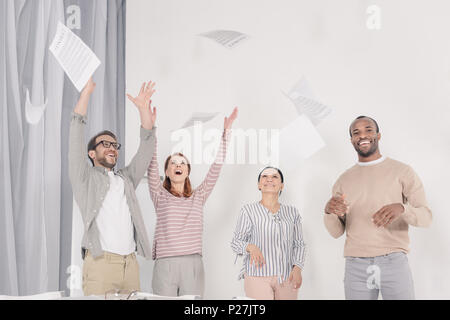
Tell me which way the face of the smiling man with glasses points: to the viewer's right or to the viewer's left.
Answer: to the viewer's right

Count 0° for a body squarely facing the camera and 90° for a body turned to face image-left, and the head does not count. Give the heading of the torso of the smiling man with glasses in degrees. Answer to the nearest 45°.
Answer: approximately 315°

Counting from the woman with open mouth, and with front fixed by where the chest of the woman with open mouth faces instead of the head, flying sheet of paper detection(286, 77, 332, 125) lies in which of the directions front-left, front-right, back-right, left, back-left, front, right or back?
back-left

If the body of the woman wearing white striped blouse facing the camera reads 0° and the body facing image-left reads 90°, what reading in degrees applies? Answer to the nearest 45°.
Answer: approximately 0°

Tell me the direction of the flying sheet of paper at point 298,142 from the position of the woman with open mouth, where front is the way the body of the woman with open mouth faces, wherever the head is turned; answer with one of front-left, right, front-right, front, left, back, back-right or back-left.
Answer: back-left

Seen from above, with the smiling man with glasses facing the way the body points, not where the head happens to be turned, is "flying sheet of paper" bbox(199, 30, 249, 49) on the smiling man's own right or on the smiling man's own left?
on the smiling man's own left

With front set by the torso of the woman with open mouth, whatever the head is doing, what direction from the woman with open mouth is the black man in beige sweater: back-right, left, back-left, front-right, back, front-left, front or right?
left
